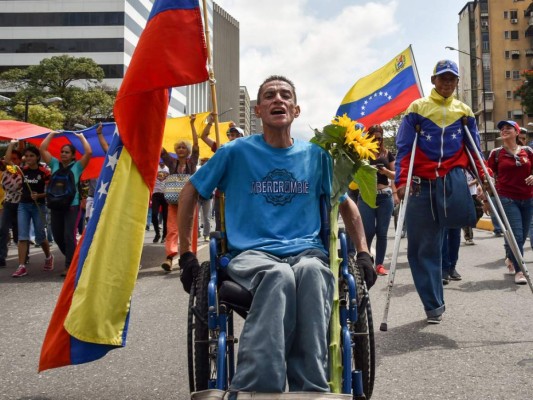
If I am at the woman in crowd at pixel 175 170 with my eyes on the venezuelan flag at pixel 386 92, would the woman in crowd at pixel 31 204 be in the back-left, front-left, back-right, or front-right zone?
back-left

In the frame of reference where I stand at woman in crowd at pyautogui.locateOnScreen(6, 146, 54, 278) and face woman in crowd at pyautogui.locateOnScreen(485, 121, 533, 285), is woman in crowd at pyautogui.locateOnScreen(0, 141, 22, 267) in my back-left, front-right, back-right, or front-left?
back-left

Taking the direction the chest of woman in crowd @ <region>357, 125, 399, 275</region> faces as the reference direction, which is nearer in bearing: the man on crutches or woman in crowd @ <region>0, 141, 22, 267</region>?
the man on crutches

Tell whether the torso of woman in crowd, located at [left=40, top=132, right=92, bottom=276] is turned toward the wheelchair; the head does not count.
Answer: yes

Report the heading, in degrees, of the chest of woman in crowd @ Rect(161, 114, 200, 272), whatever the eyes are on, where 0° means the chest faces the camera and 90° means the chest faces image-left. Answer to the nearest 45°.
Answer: approximately 0°

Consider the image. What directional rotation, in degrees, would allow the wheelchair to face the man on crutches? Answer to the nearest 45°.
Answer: approximately 135° to its left

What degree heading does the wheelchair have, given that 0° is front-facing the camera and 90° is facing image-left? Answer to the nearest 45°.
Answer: approximately 0°

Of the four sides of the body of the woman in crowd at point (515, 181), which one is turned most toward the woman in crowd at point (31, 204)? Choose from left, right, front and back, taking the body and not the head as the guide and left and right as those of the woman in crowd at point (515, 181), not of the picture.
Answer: right

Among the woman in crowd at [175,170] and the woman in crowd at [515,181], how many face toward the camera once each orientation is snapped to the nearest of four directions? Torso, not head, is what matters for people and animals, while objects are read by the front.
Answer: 2
